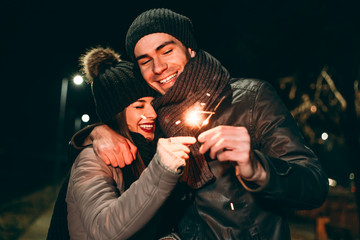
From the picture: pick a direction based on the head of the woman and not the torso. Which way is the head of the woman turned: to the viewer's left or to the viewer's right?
to the viewer's right

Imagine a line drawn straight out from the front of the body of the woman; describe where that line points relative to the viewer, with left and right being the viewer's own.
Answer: facing the viewer and to the right of the viewer

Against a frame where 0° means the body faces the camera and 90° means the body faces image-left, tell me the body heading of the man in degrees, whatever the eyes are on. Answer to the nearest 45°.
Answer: approximately 45°

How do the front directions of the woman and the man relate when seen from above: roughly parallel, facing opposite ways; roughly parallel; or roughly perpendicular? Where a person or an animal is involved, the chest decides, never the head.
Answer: roughly perpendicular

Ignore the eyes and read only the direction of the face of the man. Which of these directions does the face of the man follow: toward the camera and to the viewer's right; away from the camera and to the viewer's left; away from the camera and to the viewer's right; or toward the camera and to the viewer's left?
toward the camera and to the viewer's left
